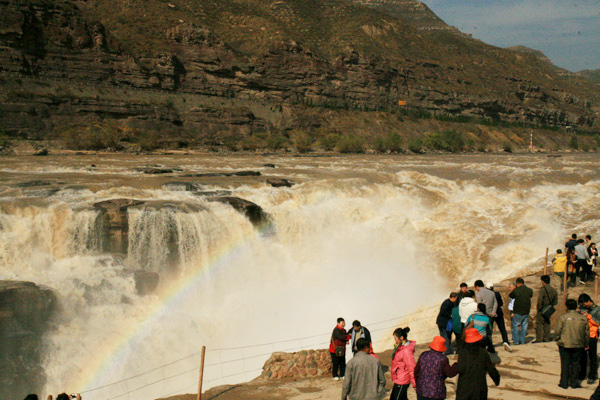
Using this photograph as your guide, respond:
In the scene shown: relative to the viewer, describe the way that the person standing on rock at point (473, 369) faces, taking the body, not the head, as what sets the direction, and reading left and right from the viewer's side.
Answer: facing away from the viewer

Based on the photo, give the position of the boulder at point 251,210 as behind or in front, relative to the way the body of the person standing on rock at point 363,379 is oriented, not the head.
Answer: in front

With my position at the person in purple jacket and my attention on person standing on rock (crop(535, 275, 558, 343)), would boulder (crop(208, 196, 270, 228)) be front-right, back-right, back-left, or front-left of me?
front-left

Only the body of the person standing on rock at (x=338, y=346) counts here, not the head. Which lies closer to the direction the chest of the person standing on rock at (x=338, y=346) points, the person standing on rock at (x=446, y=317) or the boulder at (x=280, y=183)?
the person standing on rock

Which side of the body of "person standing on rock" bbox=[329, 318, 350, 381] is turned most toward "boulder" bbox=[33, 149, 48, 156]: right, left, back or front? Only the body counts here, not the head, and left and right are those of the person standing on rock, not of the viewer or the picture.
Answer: back

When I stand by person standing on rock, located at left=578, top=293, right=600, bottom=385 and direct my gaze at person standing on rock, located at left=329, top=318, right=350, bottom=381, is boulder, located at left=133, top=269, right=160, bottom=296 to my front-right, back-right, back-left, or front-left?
front-right

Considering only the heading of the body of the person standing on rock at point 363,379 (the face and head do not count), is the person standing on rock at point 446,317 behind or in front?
in front

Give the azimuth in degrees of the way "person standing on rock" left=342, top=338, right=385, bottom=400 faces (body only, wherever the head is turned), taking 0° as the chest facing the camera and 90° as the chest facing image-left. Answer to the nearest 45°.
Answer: approximately 180°

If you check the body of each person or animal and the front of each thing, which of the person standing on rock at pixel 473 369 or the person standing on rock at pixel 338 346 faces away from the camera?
the person standing on rock at pixel 473 369

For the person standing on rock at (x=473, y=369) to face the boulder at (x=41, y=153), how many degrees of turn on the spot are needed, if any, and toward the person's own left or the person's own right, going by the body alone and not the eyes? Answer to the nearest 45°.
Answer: approximately 45° to the person's own left

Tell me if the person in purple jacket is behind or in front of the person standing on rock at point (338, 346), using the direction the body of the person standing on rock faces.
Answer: in front

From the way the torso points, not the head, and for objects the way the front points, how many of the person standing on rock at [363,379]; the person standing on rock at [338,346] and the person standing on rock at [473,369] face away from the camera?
2

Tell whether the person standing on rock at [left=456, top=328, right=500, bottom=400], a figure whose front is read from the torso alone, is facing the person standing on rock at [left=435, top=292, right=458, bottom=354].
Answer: yes

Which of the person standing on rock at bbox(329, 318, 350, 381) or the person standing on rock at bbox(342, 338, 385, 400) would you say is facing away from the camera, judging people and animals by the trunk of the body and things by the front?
the person standing on rock at bbox(342, 338, 385, 400)

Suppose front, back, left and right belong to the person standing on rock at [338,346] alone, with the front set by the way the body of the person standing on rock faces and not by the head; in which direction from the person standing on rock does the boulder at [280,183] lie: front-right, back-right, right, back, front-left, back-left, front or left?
back-left
